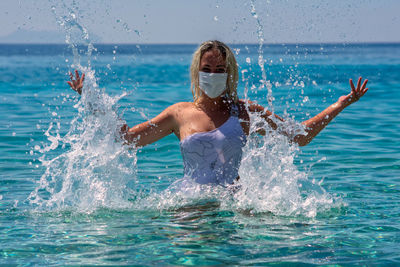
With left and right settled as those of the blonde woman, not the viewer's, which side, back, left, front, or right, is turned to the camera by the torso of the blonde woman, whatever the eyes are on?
front

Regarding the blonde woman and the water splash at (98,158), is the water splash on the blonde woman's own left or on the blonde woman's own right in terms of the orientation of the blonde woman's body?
on the blonde woman's own right
